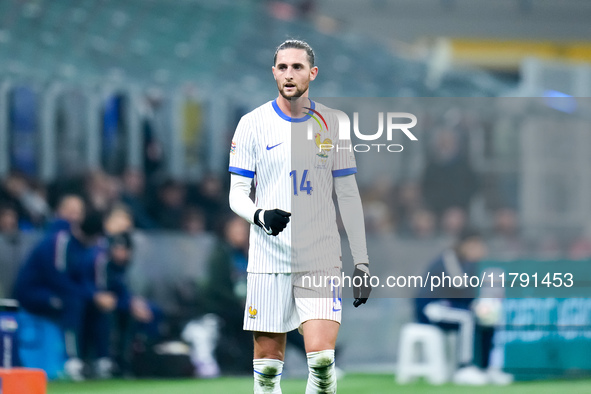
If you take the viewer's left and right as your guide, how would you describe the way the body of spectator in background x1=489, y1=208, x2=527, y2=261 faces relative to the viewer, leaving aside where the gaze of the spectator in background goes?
facing the viewer

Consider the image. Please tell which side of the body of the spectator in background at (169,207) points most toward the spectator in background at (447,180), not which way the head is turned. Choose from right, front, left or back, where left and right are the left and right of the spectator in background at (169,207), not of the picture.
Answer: left

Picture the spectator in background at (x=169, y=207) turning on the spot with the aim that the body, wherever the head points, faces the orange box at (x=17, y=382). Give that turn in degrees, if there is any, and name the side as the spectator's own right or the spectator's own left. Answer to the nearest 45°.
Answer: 0° — they already face it

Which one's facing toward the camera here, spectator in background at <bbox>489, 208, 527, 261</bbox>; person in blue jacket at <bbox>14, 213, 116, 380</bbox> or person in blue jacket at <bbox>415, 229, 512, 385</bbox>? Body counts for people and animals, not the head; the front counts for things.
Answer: the spectator in background

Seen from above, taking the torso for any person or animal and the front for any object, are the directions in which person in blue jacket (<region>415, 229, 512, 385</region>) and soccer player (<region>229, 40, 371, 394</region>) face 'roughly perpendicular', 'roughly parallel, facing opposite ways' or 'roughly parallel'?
roughly perpendicular

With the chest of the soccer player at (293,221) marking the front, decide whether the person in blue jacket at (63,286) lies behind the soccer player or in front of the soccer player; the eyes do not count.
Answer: behind

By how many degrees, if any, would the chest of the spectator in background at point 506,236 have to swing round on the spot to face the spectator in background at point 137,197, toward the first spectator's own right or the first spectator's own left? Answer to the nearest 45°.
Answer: approximately 90° to the first spectator's own right

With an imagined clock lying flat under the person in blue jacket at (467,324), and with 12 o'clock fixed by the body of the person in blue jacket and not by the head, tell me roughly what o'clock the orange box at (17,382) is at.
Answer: The orange box is roughly at 4 o'clock from the person in blue jacket.
